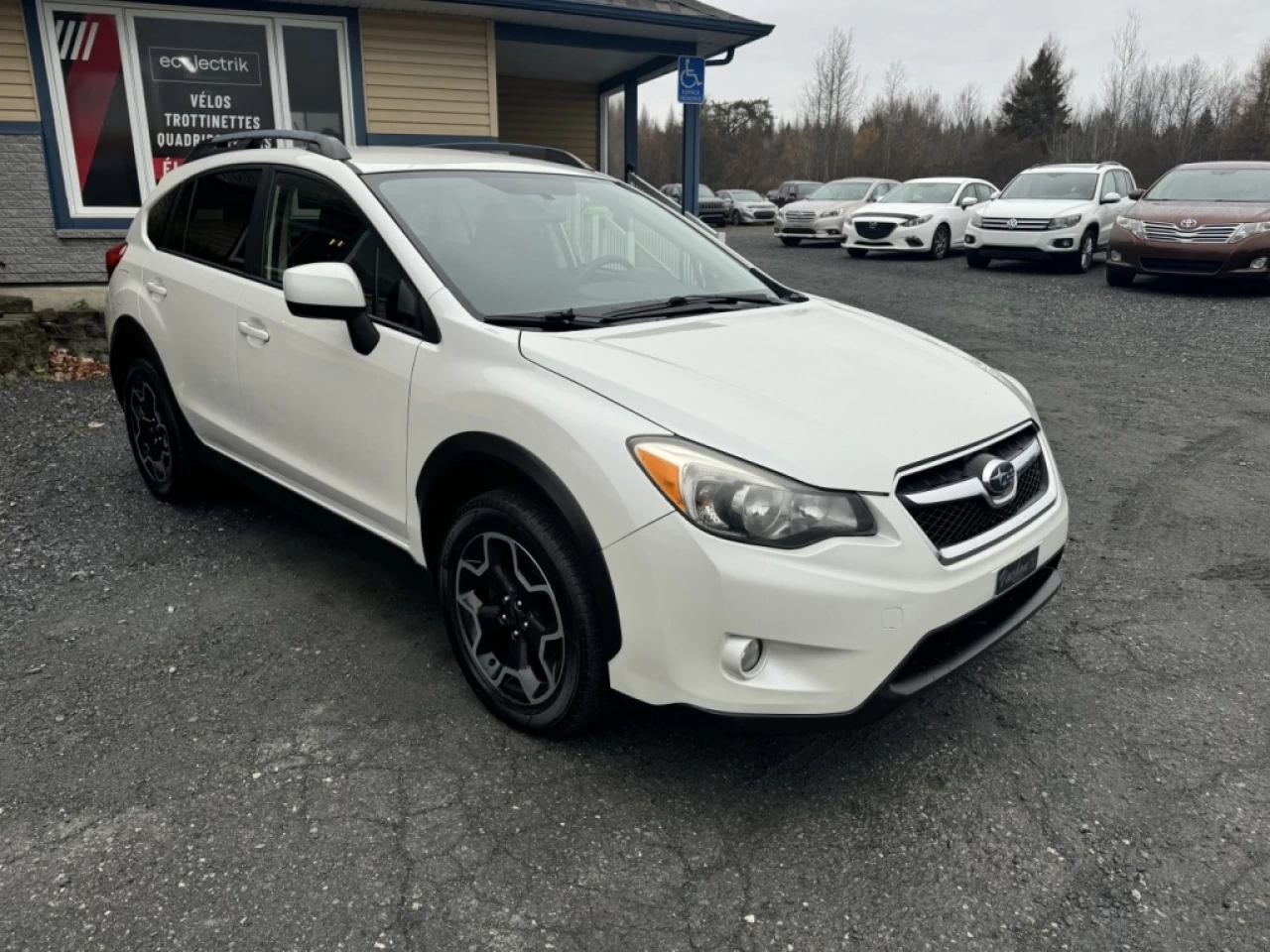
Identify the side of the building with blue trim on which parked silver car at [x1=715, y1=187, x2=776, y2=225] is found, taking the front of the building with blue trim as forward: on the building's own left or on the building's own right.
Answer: on the building's own left

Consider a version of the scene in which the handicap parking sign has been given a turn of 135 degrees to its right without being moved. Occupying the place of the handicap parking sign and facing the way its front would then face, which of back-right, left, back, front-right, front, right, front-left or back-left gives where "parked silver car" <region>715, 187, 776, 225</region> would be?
front-right

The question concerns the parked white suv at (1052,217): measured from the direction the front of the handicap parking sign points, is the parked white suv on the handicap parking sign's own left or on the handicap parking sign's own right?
on the handicap parking sign's own left

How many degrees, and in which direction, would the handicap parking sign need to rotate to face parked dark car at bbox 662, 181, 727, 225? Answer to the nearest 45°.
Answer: approximately 180°

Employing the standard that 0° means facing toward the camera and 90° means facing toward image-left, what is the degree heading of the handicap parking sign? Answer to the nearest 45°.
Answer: approximately 0°

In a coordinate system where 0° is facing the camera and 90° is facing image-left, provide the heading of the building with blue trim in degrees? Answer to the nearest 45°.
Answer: approximately 315°

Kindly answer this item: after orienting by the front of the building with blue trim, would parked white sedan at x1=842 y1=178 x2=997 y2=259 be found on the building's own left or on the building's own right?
on the building's own left

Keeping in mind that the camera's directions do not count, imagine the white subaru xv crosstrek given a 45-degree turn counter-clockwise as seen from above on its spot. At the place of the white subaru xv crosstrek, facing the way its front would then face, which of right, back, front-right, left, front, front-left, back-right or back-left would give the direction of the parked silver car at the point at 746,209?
left
